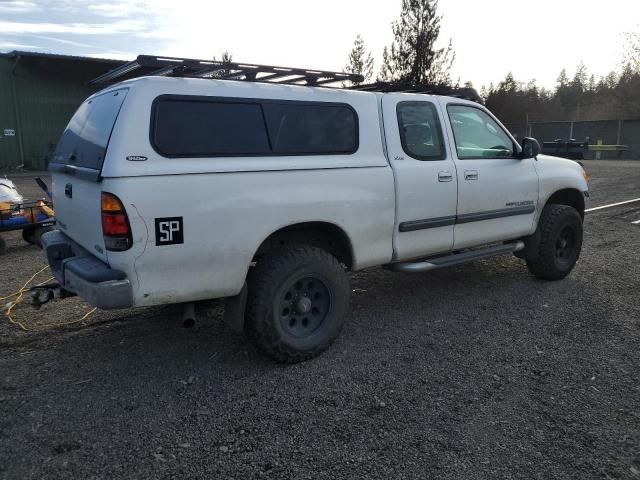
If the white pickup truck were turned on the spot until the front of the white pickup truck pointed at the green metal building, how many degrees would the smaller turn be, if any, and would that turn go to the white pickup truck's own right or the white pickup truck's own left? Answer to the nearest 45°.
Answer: approximately 90° to the white pickup truck's own left

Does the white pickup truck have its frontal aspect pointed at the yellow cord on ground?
no

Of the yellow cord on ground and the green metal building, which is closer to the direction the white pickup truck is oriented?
the green metal building

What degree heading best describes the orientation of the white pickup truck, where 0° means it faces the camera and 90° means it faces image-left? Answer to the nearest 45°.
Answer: approximately 225°

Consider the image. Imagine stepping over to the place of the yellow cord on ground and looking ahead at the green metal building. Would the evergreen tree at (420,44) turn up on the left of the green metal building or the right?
right
